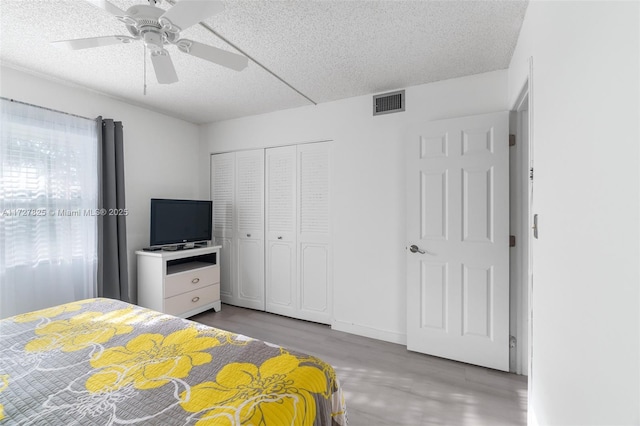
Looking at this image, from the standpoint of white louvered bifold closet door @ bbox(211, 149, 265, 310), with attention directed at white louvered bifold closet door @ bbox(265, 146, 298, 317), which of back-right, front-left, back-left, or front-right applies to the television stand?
back-right

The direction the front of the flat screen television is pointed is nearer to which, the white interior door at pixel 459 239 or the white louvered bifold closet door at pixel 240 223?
the white interior door

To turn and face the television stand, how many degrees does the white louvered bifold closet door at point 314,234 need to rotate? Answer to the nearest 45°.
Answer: approximately 45° to its right

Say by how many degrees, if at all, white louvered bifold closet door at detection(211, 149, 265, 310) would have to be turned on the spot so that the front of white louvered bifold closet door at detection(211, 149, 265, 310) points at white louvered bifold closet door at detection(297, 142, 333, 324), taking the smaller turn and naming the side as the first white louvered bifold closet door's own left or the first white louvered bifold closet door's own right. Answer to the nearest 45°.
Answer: approximately 90° to the first white louvered bifold closet door's own left

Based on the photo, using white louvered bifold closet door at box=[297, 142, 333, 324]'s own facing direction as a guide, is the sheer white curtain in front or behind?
in front

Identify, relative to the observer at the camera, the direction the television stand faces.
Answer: facing the viewer and to the right of the viewer

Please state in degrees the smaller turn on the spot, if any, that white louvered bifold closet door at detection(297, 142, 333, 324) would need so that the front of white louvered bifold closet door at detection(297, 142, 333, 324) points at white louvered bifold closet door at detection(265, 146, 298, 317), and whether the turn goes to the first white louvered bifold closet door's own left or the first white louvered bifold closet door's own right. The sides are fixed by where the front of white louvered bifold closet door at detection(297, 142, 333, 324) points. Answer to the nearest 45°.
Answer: approximately 90° to the first white louvered bifold closet door's own right

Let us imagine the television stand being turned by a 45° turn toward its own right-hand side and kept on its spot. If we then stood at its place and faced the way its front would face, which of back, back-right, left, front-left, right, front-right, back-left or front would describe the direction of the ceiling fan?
front

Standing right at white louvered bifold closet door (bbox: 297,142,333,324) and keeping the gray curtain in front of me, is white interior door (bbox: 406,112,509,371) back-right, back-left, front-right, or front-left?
back-left

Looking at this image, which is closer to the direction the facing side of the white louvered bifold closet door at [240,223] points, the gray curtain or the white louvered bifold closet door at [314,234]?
the gray curtain

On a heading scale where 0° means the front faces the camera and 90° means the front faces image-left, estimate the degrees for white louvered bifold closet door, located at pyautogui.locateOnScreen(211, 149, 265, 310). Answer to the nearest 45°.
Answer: approximately 45°
